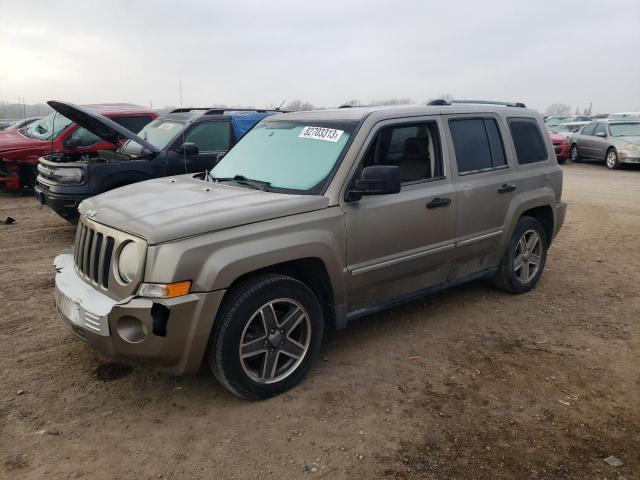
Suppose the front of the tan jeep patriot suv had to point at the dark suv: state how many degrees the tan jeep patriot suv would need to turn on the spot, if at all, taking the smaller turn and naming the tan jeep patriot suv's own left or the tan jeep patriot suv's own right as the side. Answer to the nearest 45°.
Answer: approximately 90° to the tan jeep patriot suv's own right

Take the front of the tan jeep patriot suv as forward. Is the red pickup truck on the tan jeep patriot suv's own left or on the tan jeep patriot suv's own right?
on the tan jeep patriot suv's own right

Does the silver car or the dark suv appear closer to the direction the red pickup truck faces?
the dark suv

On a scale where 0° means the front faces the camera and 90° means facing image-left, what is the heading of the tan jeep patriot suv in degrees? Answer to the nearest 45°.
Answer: approximately 45°

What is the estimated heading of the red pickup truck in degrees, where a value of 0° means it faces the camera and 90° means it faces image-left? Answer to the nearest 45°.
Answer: approximately 45°

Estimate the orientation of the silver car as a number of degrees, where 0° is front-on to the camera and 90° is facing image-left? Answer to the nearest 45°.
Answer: approximately 315°

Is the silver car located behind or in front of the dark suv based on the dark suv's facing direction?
behind
